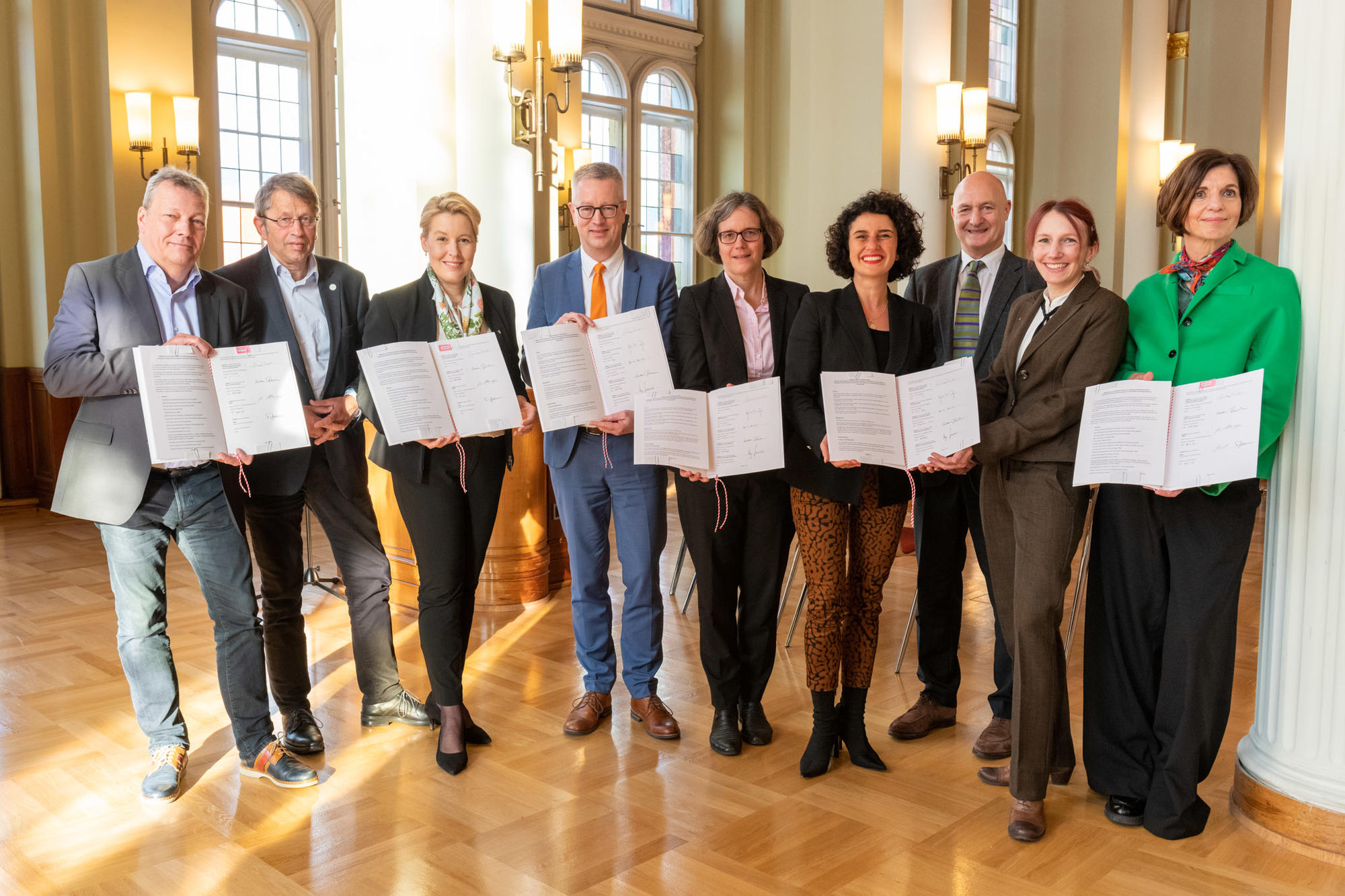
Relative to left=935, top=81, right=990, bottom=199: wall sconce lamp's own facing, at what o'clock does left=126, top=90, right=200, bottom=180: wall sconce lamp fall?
left=126, top=90, right=200, bottom=180: wall sconce lamp is roughly at 4 o'clock from left=935, top=81, right=990, bottom=199: wall sconce lamp.

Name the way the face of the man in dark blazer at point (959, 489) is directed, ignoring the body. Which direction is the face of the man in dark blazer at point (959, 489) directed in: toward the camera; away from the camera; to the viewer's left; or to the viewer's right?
toward the camera

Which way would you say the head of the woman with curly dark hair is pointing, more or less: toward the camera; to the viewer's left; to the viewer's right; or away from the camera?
toward the camera

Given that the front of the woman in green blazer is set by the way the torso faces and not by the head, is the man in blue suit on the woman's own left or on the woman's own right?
on the woman's own right

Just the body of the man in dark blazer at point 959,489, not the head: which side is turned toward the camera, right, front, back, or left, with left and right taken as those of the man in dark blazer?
front

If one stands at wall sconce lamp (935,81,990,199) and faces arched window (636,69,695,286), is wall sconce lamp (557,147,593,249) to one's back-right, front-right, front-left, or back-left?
front-left

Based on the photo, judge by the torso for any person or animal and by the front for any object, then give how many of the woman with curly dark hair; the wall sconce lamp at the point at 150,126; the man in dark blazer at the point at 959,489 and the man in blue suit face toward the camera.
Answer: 4

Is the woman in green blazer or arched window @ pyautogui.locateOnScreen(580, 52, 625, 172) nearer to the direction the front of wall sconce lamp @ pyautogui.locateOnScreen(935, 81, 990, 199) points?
the woman in green blazer

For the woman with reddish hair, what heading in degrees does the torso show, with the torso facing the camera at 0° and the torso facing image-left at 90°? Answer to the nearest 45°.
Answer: approximately 45°

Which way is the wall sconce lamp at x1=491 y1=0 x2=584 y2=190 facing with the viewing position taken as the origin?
facing the viewer and to the right of the viewer

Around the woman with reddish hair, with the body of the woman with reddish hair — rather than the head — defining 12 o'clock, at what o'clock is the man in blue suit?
The man in blue suit is roughly at 2 o'clock from the woman with reddish hair.

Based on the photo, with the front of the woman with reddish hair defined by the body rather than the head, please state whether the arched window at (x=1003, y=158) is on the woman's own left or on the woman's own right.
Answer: on the woman's own right

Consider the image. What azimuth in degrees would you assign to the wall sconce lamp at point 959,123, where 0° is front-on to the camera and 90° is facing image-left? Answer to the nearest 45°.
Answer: approximately 315°

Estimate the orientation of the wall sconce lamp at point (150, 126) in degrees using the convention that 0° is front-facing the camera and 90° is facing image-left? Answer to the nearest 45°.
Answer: approximately 0°

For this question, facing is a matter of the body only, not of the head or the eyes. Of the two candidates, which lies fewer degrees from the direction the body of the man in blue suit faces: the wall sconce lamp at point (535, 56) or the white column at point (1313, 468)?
the white column

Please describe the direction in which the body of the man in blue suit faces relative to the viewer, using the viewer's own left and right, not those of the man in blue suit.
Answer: facing the viewer

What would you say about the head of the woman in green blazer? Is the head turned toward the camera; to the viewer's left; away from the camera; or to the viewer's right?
toward the camera

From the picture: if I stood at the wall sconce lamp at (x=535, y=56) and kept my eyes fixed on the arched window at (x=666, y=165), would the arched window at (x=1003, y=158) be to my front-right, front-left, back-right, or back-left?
front-right
